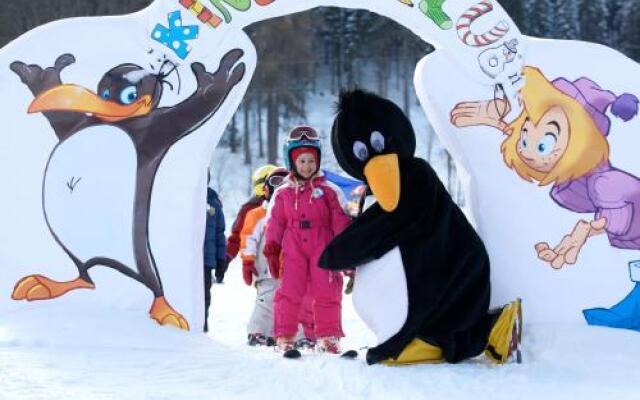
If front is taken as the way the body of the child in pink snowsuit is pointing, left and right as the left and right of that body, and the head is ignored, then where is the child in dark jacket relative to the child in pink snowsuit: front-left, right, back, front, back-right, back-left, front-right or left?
back-right

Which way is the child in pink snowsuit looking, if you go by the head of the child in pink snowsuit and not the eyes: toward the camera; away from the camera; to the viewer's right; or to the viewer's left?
toward the camera

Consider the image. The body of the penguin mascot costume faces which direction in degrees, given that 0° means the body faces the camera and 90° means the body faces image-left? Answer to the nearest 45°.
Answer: approximately 45°

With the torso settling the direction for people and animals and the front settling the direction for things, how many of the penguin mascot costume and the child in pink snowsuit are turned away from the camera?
0

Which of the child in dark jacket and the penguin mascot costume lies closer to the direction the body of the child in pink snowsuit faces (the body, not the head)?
the penguin mascot costume

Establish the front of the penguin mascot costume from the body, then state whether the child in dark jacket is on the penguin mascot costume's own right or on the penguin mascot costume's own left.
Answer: on the penguin mascot costume's own right

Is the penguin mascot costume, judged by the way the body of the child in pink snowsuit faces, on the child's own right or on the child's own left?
on the child's own left

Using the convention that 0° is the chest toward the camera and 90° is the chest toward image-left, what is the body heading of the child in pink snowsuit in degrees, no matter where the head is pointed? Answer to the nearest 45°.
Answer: approximately 0°
